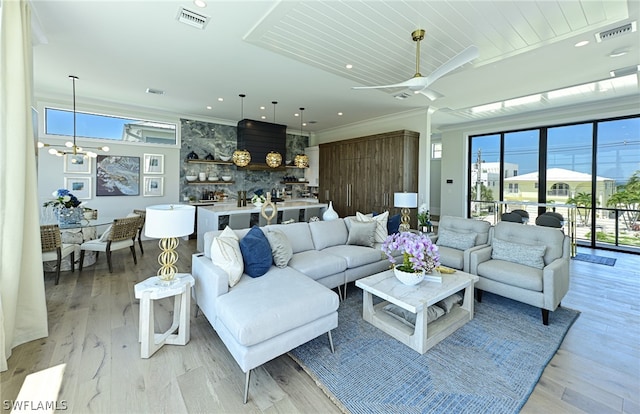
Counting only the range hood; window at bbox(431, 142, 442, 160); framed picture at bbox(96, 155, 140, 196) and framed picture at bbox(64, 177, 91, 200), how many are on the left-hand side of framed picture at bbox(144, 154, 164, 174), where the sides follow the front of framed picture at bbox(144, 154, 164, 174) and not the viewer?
2

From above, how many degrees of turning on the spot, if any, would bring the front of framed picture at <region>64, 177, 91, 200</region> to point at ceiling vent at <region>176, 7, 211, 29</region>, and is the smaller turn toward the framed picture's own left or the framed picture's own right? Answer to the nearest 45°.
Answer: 0° — it already faces it

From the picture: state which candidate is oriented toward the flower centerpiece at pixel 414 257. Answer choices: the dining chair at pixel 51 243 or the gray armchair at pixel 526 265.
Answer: the gray armchair

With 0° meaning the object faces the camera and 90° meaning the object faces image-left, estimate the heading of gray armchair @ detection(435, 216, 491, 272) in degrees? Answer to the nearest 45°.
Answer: approximately 45°

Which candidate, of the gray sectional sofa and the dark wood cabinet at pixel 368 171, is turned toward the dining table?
the dark wood cabinet

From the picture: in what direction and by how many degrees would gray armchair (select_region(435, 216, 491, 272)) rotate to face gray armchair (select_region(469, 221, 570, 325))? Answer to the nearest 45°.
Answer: approximately 90° to its left

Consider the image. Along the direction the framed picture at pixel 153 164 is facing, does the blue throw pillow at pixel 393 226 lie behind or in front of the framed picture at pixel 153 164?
in front

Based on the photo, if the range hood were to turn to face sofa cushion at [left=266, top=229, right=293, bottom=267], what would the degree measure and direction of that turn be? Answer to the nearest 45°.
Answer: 0° — it already faces it
